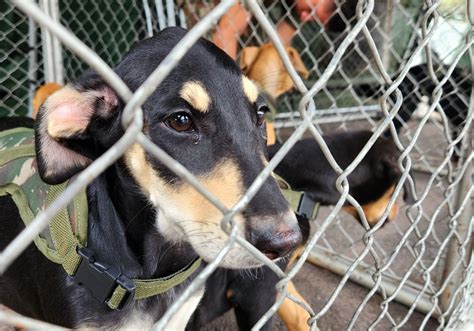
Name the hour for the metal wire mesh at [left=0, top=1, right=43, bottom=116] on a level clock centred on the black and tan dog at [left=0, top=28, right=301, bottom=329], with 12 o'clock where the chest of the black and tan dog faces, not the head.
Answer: The metal wire mesh is roughly at 7 o'clock from the black and tan dog.

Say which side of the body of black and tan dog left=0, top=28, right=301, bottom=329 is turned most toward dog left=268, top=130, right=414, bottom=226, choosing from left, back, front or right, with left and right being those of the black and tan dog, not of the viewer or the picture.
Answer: left

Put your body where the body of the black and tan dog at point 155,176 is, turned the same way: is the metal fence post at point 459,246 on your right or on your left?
on your left

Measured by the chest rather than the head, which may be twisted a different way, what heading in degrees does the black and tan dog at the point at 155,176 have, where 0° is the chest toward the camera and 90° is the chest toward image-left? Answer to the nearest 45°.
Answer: approximately 315°

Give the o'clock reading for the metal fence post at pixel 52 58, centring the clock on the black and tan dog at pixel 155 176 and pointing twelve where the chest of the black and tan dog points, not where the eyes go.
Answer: The metal fence post is roughly at 7 o'clock from the black and tan dog.
